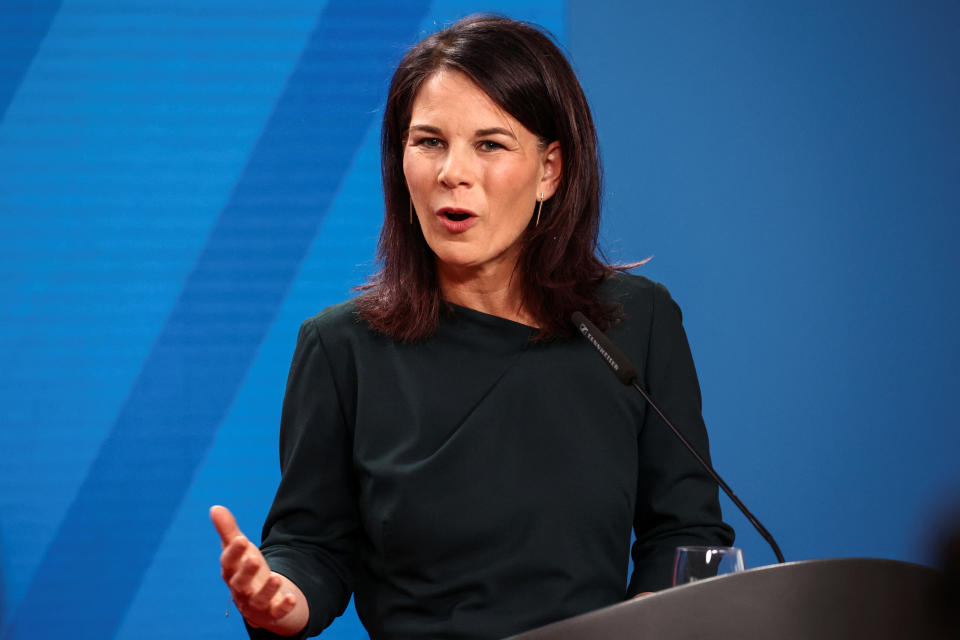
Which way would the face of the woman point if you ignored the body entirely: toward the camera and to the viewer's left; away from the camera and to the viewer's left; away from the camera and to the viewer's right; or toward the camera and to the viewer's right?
toward the camera and to the viewer's left

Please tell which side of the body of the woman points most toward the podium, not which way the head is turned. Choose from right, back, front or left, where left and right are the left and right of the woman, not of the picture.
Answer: front

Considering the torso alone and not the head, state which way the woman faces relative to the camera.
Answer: toward the camera
